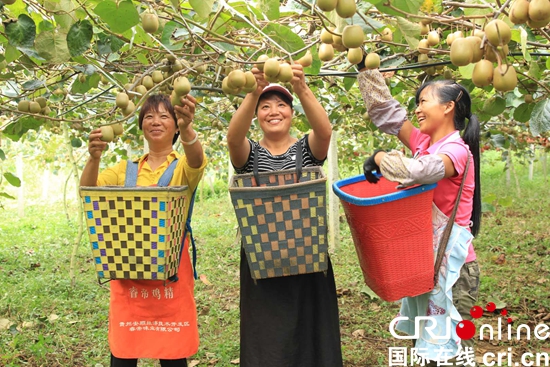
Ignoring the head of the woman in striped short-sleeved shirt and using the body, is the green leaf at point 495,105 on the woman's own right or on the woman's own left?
on the woman's own left

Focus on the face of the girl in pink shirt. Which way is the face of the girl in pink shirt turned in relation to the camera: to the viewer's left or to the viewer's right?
to the viewer's left

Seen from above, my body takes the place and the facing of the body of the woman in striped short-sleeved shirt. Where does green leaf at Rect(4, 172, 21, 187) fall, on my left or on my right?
on my right
